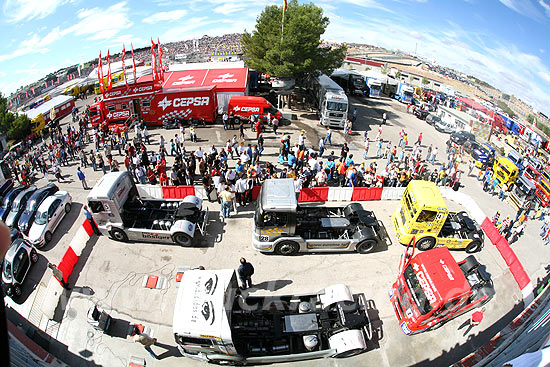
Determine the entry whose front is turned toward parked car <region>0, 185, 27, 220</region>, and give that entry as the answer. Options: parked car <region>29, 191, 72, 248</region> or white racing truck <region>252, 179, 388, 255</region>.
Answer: the white racing truck

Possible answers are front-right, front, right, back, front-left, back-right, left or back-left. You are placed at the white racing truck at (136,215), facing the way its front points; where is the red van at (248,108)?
back-right

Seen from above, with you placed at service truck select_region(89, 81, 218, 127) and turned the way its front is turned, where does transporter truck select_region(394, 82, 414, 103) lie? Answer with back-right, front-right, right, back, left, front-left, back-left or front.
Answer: back

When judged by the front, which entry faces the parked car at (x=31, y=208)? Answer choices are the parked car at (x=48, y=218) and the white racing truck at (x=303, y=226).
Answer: the white racing truck

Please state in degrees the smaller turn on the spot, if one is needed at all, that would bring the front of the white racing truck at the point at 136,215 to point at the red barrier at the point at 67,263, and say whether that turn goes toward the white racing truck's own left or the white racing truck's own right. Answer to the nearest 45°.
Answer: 0° — it already faces it

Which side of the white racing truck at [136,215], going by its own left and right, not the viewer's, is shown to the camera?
left

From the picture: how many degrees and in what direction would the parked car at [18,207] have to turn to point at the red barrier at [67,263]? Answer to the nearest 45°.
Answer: approximately 45° to its left

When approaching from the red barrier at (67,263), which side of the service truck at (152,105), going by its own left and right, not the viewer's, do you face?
left

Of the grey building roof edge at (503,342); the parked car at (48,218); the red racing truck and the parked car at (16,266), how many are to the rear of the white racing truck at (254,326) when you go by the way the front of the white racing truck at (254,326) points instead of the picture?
2

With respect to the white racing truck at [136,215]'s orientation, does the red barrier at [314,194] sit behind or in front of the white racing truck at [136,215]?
behind

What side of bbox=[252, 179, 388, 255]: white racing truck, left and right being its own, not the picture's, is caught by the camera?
left

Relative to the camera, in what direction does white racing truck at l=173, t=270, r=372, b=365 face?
facing to the left of the viewer

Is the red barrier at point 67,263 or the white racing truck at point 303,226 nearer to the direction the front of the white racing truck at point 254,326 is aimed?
the red barrier

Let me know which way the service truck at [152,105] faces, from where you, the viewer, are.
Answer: facing to the left of the viewer
